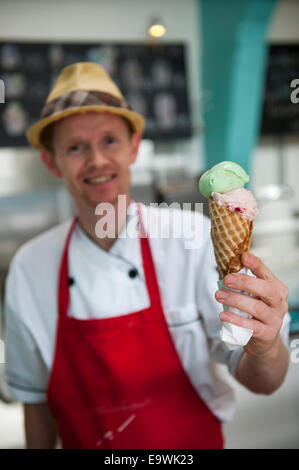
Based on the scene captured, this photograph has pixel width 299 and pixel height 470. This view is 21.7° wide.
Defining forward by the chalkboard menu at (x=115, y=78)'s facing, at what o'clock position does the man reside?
The man is roughly at 12 o'clock from the chalkboard menu.

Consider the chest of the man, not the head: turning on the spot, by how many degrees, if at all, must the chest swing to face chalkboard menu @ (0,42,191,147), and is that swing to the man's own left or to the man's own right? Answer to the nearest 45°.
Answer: approximately 180°

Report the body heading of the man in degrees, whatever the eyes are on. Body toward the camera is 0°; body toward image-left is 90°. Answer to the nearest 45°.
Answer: approximately 0°

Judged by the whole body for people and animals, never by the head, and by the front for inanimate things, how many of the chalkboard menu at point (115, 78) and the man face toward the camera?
2

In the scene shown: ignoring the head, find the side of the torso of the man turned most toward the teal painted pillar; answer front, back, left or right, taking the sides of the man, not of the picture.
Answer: back
